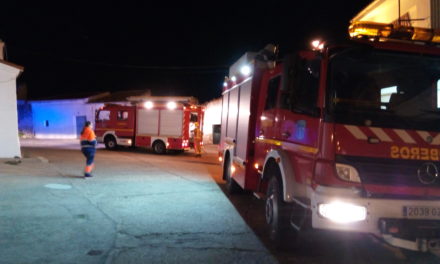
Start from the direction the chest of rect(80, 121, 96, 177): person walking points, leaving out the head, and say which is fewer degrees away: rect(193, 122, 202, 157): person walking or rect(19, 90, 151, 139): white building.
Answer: the person walking

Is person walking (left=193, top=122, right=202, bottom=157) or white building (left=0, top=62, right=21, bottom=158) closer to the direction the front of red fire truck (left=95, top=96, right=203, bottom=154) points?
the white building

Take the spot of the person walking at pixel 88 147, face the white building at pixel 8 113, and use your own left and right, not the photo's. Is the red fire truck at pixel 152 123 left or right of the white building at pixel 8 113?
right

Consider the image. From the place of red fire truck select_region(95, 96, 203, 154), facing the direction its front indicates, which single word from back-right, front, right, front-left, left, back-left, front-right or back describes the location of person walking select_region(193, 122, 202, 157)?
back

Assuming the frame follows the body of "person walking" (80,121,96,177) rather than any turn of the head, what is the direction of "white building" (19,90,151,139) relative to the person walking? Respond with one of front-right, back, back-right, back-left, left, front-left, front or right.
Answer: left

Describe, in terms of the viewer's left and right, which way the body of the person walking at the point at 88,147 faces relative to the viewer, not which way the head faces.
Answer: facing to the right of the viewer

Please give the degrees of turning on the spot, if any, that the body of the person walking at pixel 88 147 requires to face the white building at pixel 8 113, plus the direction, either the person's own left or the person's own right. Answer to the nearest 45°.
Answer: approximately 135° to the person's own left

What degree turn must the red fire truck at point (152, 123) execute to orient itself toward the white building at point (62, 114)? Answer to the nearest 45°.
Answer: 0° — it already faces it

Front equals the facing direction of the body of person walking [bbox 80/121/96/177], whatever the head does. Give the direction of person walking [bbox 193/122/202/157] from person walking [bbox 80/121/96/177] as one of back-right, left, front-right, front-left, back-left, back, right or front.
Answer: front-left

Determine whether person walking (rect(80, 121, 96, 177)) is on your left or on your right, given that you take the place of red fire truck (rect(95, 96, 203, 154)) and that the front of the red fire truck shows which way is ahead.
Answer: on your left

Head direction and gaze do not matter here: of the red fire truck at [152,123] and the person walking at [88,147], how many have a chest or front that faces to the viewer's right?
1
